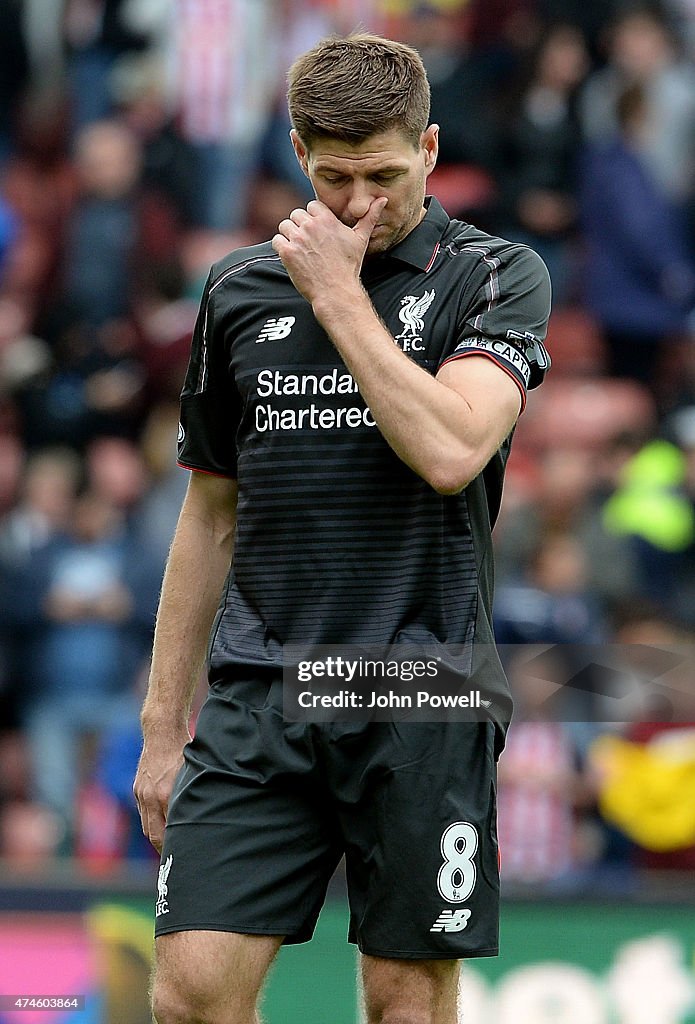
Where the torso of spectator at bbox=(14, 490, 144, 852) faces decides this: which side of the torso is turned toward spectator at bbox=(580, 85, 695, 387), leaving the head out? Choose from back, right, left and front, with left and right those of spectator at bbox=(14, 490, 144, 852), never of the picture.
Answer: left

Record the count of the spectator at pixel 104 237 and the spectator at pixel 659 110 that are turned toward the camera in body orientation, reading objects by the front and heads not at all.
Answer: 2

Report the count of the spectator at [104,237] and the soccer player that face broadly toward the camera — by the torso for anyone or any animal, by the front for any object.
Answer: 2

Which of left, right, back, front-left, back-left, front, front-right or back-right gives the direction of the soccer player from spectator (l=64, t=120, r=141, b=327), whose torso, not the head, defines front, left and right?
front

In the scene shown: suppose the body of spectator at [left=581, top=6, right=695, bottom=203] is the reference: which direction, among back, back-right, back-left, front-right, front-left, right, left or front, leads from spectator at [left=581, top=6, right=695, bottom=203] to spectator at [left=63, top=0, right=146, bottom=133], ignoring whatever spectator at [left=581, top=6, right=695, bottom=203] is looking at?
right

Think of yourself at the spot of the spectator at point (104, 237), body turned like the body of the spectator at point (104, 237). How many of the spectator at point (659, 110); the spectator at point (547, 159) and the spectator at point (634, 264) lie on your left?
3

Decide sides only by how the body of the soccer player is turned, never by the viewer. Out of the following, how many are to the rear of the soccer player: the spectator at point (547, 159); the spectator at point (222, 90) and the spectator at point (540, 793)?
3

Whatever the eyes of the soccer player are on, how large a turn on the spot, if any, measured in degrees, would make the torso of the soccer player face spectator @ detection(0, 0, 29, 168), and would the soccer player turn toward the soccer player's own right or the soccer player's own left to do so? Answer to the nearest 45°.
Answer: approximately 180°

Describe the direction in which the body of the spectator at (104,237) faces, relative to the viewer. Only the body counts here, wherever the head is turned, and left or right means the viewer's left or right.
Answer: facing the viewer

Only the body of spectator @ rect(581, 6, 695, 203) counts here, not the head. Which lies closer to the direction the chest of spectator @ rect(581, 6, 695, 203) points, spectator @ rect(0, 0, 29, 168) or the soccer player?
the soccer player

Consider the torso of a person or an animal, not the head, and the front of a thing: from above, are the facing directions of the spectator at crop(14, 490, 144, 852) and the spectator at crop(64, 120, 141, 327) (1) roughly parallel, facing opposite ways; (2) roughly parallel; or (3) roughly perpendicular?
roughly parallel

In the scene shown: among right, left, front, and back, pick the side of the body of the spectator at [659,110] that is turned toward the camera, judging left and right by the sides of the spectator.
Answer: front
